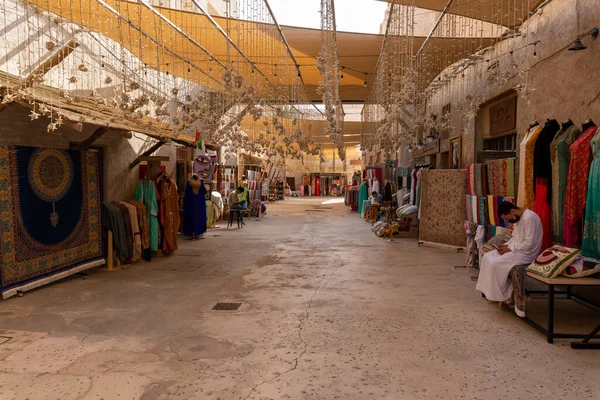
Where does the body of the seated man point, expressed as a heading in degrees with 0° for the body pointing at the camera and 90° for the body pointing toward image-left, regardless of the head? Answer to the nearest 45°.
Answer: approximately 90°

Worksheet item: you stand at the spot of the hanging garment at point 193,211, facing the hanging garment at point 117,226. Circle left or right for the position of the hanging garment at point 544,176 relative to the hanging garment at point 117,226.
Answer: left

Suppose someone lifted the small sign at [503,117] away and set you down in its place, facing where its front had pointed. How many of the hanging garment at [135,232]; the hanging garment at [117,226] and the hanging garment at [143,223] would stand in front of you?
3

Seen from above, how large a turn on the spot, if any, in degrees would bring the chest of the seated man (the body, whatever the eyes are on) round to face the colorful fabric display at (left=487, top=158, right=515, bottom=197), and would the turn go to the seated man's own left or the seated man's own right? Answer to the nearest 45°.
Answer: approximately 90° to the seated man's own right

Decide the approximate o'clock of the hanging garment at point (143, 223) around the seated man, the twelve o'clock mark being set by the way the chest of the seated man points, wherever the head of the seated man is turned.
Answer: The hanging garment is roughly at 12 o'clock from the seated man.

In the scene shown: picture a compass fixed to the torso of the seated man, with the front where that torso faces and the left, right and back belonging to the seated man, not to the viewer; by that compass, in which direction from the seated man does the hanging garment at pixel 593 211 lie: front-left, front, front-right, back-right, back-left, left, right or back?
back

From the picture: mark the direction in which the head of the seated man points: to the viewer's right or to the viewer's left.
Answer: to the viewer's left

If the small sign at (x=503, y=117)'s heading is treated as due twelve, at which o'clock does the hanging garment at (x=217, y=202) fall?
The hanging garment is roughly at 2 o'clock from the small sign.

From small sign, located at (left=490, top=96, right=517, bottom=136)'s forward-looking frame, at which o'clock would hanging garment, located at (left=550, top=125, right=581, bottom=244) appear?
The hanging garment is roughly at 10 o'clock from the small sign.

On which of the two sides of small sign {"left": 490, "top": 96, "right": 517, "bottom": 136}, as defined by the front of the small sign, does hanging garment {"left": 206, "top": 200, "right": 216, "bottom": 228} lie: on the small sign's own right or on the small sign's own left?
on the small sign's own right

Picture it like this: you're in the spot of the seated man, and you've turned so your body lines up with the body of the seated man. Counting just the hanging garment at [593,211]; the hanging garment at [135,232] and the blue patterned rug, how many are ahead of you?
2
